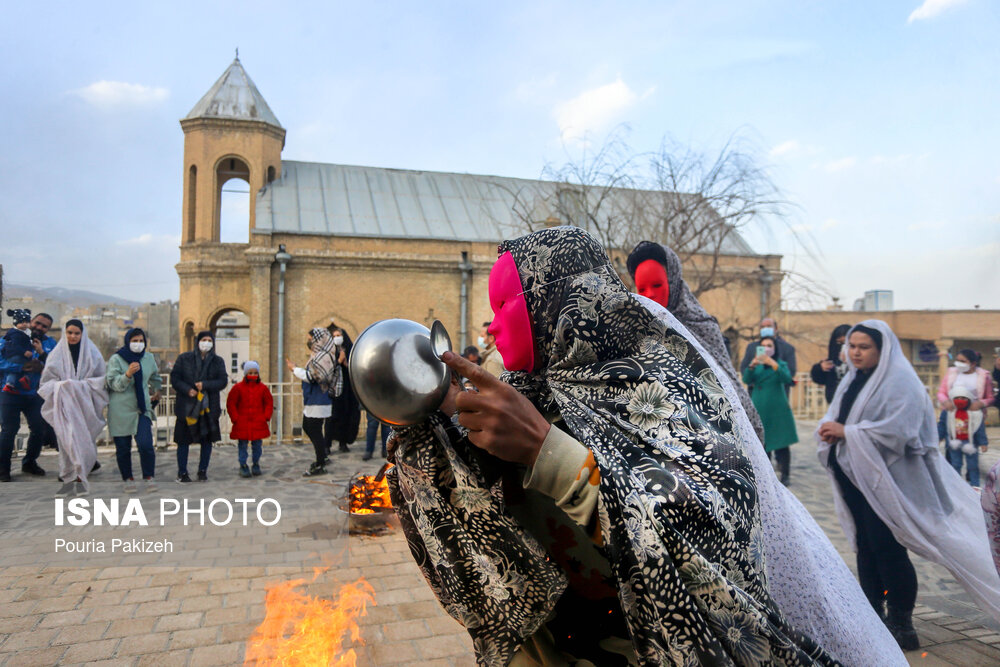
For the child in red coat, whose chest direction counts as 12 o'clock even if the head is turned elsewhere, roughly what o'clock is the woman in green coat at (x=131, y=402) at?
The woman in green coat is roughly at 2 o'clock from the child in red coat.

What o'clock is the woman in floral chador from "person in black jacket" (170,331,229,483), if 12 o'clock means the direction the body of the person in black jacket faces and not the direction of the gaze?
The woman in floral chador is roughly at 12 o'clock from the person in black jacket.

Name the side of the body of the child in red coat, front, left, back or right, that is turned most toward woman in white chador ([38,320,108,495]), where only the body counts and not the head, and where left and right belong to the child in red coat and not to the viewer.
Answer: right

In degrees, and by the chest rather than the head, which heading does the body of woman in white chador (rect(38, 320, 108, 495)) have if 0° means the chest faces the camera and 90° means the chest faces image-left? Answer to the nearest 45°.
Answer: approximately 0°

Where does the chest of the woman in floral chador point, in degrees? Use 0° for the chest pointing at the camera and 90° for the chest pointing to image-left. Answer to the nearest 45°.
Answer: approximately 90°

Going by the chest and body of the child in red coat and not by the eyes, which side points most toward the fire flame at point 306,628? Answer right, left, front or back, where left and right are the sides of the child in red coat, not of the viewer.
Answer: front

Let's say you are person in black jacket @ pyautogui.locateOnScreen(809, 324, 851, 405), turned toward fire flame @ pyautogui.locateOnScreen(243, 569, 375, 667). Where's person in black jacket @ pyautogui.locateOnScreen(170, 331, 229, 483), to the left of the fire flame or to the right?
right

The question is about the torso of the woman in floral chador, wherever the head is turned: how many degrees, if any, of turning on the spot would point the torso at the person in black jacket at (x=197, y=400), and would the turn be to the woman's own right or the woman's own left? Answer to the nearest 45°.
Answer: approximately 45° to the woman's own right

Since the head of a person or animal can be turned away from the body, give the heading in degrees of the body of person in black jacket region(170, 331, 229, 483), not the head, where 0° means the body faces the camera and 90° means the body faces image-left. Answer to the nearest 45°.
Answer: approximately 0°
